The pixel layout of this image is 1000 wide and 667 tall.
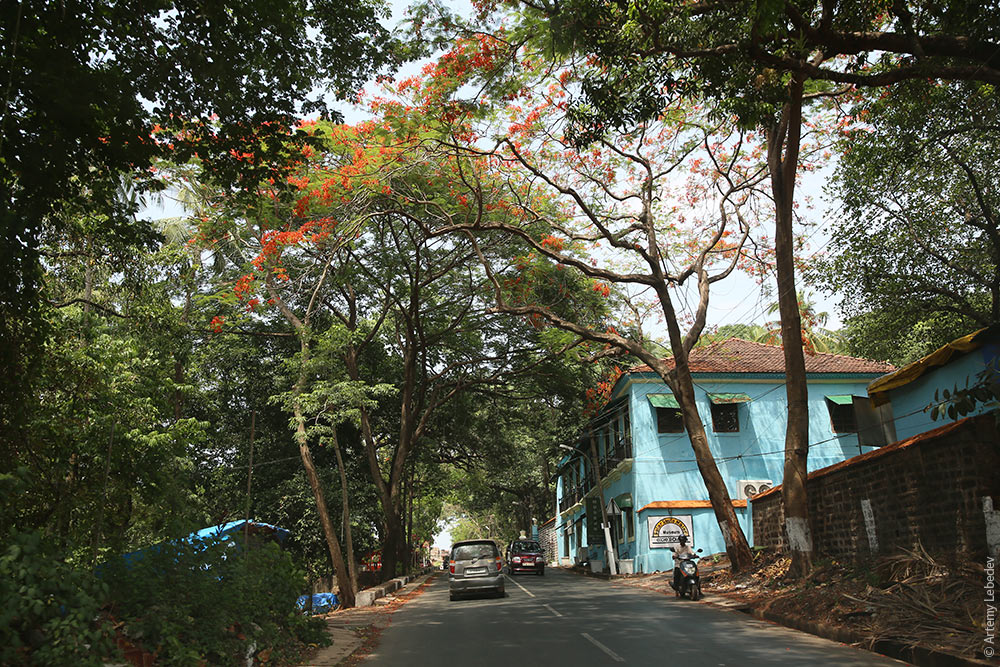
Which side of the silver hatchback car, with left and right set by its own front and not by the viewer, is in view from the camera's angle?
back

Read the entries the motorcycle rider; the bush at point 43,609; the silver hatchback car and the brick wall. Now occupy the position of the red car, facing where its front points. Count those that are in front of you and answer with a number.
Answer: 4

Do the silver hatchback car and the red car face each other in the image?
yes

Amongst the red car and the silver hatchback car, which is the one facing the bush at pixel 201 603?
the red car

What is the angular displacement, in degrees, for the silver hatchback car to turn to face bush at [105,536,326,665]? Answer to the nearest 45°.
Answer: approximately 180°

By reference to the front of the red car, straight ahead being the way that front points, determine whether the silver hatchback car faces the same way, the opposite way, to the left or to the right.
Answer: the opposite way

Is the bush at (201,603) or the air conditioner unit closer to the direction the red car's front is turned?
the bush

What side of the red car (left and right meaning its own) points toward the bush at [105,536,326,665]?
front

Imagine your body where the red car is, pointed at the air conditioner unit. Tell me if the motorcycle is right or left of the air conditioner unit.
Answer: right

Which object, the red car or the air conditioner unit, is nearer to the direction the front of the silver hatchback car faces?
the red car
